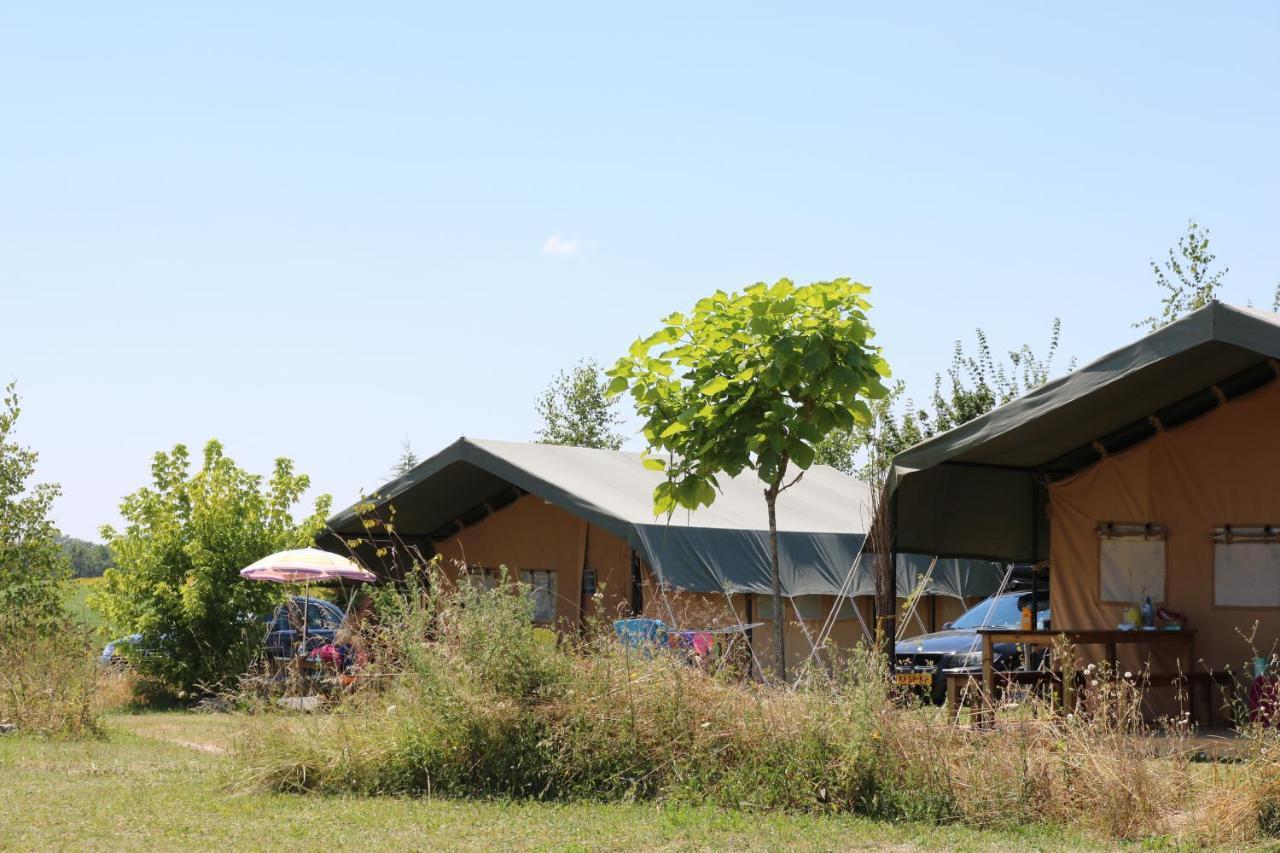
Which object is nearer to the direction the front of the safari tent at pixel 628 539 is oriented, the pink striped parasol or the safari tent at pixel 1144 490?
the pink striped parasol

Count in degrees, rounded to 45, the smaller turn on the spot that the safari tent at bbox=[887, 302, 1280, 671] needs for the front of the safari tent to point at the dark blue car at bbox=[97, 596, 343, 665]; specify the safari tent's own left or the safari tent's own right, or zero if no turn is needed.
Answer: approximately 45° to the safari tent's own right

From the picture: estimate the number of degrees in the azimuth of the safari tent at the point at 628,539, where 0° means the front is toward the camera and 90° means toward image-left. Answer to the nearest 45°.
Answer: approximately 45°

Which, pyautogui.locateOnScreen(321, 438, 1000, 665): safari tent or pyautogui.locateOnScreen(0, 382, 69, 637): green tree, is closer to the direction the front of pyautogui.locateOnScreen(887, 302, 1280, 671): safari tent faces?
the green tree

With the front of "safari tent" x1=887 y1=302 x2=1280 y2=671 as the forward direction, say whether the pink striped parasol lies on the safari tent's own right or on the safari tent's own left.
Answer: on the safari tent's own right

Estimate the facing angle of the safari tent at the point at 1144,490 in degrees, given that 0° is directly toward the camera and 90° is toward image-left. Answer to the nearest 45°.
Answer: approximately 45°
